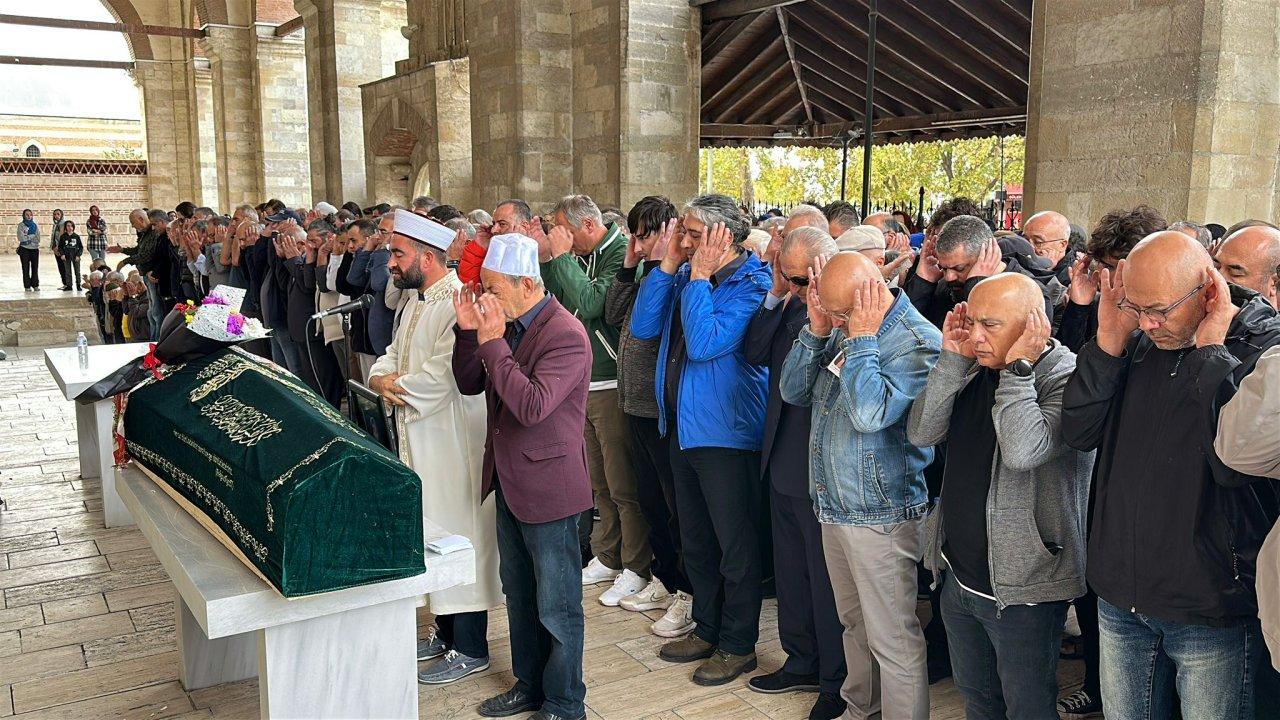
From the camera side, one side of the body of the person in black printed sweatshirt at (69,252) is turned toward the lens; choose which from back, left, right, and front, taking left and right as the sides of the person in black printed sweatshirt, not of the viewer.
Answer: front

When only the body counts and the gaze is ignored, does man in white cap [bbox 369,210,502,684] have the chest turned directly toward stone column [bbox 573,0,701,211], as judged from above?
no

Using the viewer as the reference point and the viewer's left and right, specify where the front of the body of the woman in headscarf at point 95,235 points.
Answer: facing the viewer

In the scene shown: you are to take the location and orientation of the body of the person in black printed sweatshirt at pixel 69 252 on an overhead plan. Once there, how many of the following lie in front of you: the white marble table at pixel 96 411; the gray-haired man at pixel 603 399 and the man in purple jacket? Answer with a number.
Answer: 3

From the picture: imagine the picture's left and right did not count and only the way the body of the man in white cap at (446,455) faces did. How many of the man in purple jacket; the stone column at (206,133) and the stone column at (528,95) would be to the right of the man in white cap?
2

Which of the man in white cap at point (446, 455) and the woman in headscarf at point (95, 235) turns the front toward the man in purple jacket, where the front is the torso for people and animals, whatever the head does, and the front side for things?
the woman in headscarf

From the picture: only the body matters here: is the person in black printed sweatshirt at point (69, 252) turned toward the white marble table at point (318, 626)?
yes

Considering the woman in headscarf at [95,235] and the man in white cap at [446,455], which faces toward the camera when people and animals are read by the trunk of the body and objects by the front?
the woman in headscarf

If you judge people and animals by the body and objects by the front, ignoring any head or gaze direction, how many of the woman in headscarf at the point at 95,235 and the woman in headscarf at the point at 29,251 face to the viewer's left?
0

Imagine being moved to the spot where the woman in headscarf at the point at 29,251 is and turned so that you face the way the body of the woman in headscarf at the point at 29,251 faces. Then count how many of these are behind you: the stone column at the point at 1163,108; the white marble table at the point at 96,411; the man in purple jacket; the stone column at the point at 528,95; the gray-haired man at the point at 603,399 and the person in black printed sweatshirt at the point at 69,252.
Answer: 0

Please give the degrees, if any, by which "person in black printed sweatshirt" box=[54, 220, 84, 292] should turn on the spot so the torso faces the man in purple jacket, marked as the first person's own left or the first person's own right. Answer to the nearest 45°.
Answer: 0° — they already face them

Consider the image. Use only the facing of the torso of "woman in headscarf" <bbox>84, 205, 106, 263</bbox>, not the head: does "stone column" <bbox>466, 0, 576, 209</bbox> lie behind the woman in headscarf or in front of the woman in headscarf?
in front

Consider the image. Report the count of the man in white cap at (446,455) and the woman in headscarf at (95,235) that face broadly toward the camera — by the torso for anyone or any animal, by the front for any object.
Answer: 1

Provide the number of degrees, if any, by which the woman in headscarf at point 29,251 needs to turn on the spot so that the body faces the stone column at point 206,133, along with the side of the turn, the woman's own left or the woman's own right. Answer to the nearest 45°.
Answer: approximately 90° to the woman's own left

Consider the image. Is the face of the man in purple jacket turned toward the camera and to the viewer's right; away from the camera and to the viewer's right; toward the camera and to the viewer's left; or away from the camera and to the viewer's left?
toward the camera and to the viewer's left

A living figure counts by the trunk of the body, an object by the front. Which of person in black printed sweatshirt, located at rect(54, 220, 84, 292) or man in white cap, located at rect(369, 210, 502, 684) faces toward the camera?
the person in black printed sweatshirt

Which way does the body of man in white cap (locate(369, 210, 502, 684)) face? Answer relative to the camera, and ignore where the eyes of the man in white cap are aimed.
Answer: to the viewer's left

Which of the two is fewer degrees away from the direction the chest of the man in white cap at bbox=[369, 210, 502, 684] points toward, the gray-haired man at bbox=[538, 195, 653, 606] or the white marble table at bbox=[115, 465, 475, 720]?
the white marble table

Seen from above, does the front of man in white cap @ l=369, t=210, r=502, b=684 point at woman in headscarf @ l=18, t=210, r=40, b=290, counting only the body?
no

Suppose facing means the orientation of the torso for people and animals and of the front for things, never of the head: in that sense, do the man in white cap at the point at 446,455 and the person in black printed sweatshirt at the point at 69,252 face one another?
no
